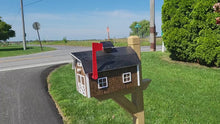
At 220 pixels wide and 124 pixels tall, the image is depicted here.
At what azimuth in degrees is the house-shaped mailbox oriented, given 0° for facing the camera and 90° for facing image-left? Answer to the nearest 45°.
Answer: approximately 45°

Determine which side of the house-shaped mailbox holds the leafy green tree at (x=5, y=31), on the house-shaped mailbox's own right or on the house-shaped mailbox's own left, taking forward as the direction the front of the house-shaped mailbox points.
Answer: on the house-shaped mailbox's own right

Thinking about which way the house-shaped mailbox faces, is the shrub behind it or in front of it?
behind
